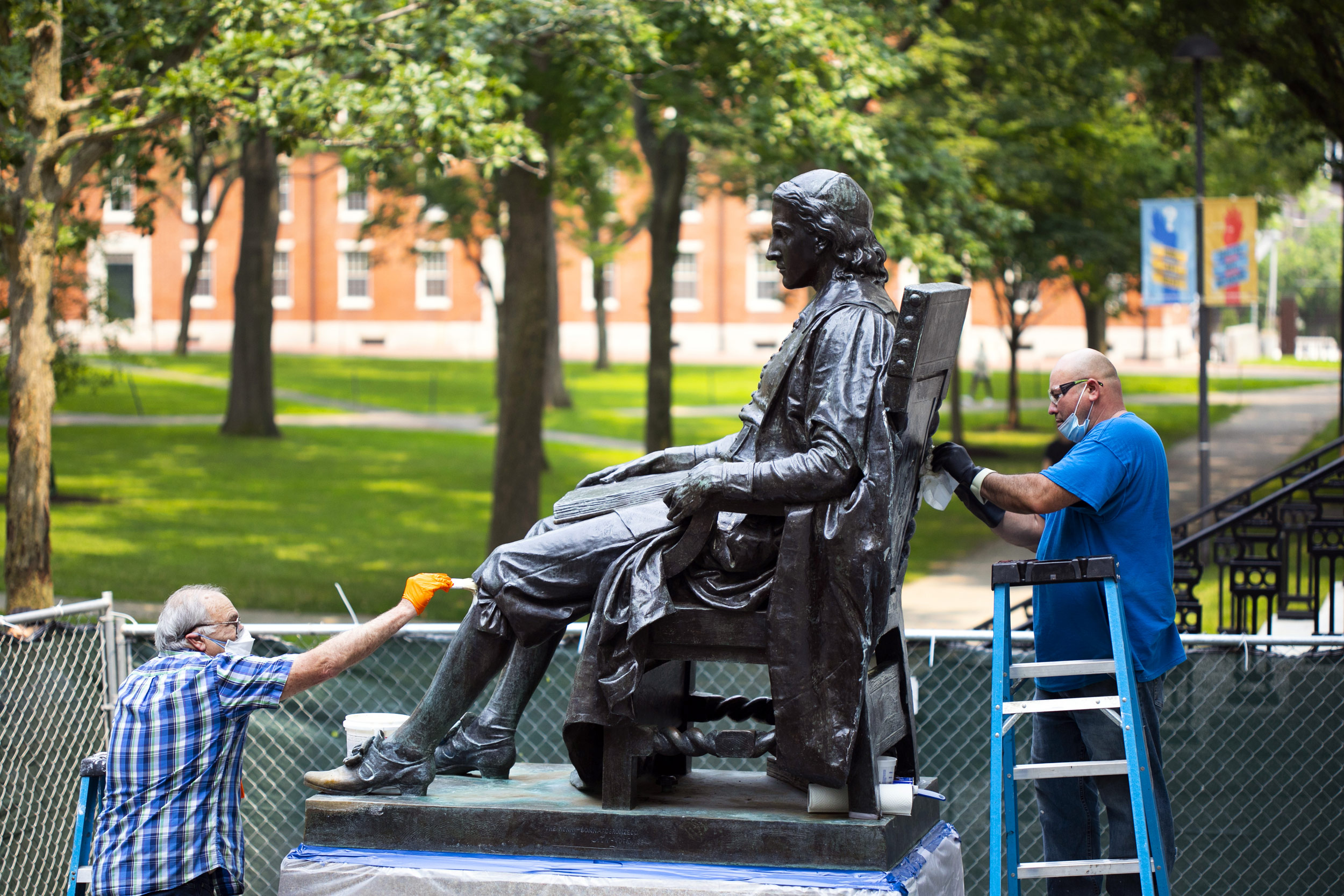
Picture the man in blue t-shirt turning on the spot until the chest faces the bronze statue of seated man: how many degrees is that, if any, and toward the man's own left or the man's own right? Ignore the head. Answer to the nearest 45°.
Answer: approximately 45° to the man's own left

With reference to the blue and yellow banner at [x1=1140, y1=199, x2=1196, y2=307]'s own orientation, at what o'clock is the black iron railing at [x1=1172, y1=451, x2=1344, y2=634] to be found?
The black iron railing is roughly at 12 o'clock from the blue and yellow banner.

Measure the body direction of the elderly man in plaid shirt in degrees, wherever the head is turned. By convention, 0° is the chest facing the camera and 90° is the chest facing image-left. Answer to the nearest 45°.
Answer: approximately 225°

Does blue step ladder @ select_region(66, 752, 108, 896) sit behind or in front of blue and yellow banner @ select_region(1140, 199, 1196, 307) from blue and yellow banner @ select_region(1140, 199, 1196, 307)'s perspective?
in front

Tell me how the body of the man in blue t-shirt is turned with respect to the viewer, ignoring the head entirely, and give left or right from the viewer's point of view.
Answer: facing to the left of the viewer

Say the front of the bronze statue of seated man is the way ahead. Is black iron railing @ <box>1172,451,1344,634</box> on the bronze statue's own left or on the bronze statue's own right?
on the bronze statue's own right

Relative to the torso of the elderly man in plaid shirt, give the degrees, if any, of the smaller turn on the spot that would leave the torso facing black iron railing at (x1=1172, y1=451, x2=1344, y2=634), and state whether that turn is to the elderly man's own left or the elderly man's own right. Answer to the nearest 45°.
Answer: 0° — they already face it

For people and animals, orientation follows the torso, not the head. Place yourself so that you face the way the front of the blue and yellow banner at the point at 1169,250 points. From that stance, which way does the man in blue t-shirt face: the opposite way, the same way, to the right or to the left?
to the right

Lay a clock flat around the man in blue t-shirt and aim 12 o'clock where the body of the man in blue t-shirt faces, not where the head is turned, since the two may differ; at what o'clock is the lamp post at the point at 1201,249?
The lamp post is roughly at 3 o'clock from the man in blue t-shirt.

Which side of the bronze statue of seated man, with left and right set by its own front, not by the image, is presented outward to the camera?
left

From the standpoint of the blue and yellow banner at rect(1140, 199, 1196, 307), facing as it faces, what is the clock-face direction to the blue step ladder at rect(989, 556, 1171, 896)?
The blue step ladder is roughly at 12 o'clock from the blue and yellow banner.

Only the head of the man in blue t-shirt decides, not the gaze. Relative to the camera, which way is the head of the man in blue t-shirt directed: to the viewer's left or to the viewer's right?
to the viewer's left
